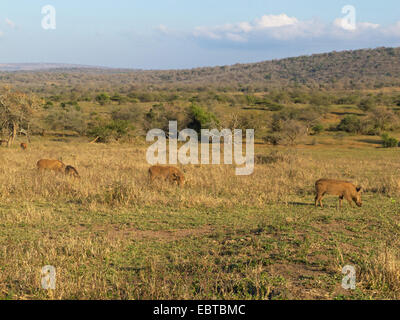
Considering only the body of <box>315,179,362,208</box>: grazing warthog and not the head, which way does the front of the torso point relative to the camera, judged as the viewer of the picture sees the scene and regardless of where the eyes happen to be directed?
to the viewer's right

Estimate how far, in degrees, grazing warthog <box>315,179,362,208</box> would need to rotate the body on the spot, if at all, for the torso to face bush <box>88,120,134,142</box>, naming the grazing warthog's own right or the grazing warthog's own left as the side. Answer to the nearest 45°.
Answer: approximately 135° to the grazing warthog's own left

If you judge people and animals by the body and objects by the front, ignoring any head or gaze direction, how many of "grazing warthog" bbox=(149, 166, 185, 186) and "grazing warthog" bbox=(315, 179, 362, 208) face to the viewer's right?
2

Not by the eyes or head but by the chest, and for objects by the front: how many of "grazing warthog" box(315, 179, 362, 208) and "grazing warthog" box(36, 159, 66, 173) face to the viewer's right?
2

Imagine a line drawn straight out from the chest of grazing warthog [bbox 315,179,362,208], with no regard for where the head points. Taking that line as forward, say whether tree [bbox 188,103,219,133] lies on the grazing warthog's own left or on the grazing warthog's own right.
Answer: on the grazing warthog's own left

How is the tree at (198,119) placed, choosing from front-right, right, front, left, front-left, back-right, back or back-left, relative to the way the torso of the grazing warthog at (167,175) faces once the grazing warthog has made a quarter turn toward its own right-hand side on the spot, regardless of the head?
back

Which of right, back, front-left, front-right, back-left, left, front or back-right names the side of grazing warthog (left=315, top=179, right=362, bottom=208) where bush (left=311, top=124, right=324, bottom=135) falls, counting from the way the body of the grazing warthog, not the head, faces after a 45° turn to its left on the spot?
front-left

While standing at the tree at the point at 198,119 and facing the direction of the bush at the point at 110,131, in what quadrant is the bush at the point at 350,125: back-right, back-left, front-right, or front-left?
back-left

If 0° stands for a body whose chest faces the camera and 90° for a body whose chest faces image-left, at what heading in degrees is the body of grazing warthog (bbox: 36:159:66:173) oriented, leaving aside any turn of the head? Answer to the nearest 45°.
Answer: approximately 270°

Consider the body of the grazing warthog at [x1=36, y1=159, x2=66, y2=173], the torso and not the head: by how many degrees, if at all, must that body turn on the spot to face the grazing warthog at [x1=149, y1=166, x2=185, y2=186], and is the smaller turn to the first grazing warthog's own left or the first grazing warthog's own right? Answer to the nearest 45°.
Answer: approximately 45° to the first grazing warthog's own right
